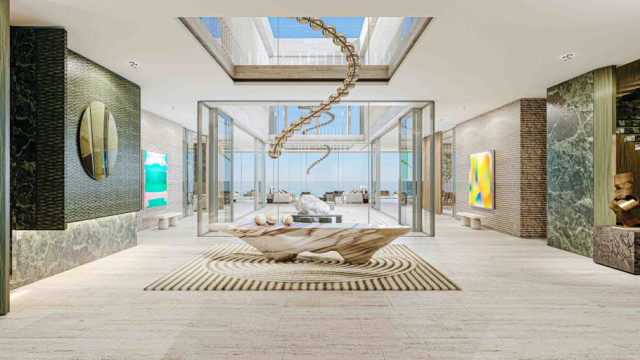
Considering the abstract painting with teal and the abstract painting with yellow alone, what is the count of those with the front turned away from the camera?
0

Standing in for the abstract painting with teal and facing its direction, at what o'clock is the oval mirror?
The oval mirror is roughly at 2 o'clock from the abstract painting with teal.

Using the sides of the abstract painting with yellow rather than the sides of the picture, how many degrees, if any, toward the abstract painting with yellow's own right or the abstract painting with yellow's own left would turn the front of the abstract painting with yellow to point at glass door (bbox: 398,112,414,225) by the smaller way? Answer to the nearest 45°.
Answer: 0° — it already faces it

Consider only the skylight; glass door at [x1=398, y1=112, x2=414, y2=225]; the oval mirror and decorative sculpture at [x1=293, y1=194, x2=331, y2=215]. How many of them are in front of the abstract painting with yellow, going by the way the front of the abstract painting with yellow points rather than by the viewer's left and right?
4

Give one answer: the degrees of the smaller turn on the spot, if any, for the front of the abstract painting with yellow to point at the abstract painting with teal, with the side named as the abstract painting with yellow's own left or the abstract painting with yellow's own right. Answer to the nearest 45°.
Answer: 0° — it already faces it

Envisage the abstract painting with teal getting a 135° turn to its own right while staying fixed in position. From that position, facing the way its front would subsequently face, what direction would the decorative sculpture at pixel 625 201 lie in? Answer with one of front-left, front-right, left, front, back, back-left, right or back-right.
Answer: back-left

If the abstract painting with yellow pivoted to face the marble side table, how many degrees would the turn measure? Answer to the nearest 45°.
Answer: approximately 45° to its left

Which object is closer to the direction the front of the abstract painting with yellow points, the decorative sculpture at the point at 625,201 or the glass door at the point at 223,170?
the glass door

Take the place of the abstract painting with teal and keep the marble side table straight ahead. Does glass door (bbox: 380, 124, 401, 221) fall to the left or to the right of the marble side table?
left

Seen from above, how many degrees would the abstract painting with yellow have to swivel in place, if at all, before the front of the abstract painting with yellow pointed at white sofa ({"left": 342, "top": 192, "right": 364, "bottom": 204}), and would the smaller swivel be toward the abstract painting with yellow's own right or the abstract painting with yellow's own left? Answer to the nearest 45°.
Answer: approximately 90° to the abstract painting with yellow's own right

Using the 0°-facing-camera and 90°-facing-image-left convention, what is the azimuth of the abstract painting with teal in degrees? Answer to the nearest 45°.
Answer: approximately 315°

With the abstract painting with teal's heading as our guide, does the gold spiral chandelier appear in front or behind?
in front

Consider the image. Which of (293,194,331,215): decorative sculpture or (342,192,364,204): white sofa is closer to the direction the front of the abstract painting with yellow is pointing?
the decorative sculpture

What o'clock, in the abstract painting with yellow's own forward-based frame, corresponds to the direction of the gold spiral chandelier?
The gold spiral chandelier is roughly at 11 o'clock from the abstract painting with yellow.

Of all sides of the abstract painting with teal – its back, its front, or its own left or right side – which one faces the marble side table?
front

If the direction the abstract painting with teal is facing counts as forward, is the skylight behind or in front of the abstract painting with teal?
in front

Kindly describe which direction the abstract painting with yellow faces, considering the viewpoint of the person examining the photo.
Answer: facing the viewer and to the left of the viewer

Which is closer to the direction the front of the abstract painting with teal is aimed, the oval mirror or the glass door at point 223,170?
the glass door
